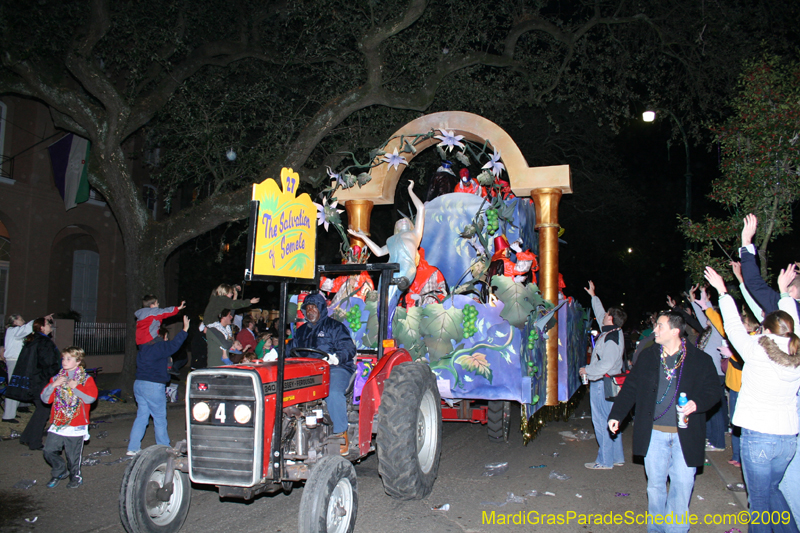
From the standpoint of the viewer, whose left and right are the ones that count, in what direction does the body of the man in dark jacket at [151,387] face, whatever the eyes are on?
facing away from the viewer and to the right of the viewer

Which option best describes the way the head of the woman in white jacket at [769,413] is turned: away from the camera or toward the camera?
away from the camera

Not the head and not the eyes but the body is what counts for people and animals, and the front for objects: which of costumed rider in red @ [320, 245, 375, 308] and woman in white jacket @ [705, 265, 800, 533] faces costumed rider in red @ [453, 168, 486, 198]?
the woman in white jacket

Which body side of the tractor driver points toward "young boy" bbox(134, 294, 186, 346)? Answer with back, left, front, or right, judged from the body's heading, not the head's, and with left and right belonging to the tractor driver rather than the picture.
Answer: right

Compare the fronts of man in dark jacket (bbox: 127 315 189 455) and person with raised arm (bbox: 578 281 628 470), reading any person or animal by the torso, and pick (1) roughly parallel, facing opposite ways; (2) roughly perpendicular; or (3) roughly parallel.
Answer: roughly perpendicular

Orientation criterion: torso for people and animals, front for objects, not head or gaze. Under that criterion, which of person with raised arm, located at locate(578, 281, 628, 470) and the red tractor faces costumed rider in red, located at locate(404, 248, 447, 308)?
the person with raised arm

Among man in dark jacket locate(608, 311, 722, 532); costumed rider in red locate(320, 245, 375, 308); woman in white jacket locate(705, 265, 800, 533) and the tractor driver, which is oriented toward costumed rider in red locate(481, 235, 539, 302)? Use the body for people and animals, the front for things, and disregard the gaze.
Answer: the woman in white jacket

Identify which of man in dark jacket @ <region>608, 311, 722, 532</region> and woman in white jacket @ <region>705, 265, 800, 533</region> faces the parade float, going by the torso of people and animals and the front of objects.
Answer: the woman in white jacket

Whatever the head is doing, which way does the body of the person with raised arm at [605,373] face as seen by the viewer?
to the viewer's left

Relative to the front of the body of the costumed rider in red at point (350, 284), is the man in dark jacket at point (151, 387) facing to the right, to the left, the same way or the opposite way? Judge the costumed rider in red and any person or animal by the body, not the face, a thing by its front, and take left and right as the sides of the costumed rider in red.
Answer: the opposite way

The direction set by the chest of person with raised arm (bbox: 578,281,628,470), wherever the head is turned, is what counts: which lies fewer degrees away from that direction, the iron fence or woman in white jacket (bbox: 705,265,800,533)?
the iron fence

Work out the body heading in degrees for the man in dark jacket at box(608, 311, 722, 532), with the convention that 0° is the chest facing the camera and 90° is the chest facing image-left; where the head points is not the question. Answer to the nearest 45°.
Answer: approximately 0°

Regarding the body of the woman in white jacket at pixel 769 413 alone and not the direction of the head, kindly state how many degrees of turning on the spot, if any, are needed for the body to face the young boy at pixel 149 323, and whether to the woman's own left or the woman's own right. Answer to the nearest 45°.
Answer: approximately 45° to the woman's own left

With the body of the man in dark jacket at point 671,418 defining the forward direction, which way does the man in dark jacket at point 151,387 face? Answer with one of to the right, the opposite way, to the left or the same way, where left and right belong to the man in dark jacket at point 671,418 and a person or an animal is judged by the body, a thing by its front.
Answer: the opposite way

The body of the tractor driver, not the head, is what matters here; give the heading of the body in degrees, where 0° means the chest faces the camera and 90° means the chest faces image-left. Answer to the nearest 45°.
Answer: approximately 45°

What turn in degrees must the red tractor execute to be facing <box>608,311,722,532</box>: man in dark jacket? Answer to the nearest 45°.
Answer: approximately 135° to its left
